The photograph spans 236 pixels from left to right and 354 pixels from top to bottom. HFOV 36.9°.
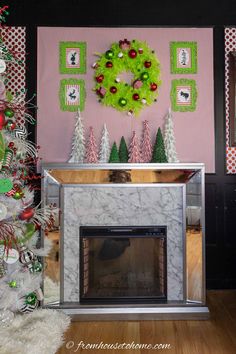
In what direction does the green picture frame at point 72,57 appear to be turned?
toward the camera

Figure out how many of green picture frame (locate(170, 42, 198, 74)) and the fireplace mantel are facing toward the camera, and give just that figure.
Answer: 2

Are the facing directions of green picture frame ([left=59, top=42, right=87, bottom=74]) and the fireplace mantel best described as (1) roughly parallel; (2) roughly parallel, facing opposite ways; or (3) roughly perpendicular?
roughly parallel

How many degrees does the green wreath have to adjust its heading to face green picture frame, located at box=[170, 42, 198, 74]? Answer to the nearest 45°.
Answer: approximately 90° to its left

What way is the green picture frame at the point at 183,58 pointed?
toward the camera

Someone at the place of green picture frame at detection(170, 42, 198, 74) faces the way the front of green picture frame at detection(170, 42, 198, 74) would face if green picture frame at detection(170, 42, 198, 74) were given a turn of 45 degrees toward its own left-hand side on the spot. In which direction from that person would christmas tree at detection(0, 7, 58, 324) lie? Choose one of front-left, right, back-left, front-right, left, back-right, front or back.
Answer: right

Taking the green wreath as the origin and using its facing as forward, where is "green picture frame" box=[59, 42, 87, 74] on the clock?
The green picture frame is roughly at 3 o'clock from the green wreath.

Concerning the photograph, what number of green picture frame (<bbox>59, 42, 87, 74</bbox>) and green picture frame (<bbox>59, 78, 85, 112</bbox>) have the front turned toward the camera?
2

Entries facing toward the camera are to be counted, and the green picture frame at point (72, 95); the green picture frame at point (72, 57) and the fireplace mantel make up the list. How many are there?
3

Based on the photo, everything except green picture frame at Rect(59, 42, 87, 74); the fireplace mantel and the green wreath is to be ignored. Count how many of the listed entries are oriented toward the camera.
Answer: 3

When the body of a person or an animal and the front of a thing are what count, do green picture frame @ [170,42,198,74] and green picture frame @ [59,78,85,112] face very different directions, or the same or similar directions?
same or similar directions

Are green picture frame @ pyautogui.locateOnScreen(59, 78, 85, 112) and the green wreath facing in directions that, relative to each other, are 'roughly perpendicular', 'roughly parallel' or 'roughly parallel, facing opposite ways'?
roughly parallel

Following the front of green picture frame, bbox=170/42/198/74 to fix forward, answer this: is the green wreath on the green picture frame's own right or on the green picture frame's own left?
on the green picture frame's own right

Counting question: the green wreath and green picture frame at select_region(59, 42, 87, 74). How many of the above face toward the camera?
2

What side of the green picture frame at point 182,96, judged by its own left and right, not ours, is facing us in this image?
front

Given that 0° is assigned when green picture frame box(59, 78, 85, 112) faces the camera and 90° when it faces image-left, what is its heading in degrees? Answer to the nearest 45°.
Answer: approximately 0°

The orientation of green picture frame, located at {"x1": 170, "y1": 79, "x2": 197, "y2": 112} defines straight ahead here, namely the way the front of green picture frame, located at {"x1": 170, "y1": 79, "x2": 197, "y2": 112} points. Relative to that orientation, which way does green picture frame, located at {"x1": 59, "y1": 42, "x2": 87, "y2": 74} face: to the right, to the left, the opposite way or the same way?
the same way
